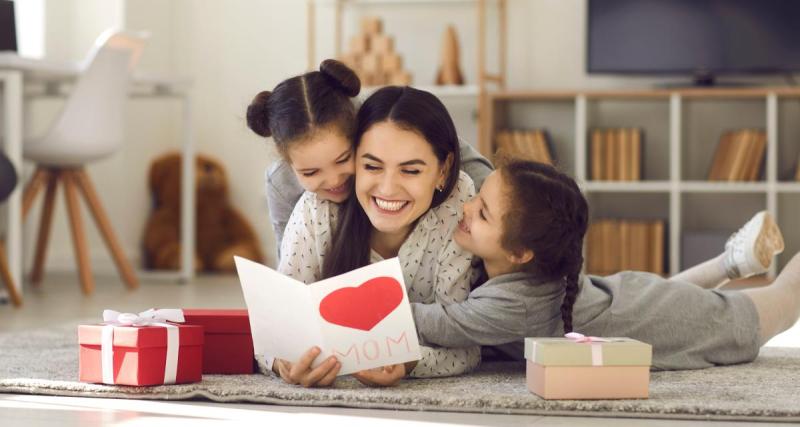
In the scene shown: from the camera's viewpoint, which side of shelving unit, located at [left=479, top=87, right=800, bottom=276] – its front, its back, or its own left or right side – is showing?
front

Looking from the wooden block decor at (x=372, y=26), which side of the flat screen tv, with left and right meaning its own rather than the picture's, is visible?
right

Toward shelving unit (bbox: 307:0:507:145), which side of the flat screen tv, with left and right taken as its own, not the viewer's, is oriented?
right

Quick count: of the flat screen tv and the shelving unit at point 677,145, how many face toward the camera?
2

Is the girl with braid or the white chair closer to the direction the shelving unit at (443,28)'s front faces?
the girl with braid

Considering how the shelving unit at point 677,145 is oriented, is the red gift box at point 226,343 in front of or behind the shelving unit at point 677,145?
in front

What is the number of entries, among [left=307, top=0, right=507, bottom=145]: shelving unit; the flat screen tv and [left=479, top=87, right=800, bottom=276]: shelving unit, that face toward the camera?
3

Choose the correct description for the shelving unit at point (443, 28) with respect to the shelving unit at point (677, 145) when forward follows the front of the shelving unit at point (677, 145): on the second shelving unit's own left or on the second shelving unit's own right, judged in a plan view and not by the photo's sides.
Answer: on the second shelving unit's own right

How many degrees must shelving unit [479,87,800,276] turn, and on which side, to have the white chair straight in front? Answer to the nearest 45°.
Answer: approximately 45° to its right

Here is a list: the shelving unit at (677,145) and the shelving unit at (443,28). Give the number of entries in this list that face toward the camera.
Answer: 2

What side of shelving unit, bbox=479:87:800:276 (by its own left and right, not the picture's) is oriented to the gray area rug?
front

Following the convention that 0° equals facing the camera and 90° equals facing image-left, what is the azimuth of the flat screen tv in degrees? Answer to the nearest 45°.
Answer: approximately 0°

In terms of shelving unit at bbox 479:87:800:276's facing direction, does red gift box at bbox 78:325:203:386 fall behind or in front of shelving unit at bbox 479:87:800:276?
in front
